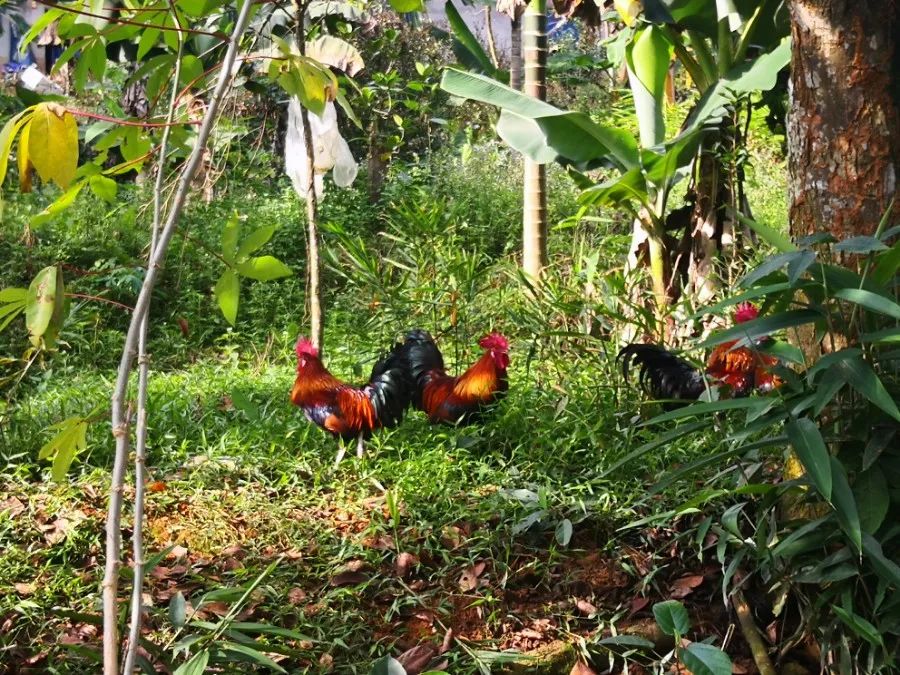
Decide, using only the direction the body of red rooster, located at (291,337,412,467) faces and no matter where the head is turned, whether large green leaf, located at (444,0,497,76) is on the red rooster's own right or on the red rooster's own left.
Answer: on the red rooster's own right

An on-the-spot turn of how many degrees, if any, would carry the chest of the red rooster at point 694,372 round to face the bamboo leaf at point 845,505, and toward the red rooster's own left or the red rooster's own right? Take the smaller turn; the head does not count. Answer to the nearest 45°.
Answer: approximately 90° to the red rooster's own right

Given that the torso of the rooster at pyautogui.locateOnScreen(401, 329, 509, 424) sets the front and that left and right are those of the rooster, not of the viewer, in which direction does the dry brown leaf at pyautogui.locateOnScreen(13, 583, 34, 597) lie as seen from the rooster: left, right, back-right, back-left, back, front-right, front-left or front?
back-right

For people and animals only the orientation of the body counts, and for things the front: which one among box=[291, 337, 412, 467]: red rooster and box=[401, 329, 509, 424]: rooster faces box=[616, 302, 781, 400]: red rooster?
the rooster

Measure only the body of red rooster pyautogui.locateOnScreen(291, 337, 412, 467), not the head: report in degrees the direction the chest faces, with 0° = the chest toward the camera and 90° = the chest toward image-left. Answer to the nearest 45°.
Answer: approximately 90°

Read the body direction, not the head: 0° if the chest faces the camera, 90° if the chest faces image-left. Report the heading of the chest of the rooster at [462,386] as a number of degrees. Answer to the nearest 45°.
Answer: approximately 270°

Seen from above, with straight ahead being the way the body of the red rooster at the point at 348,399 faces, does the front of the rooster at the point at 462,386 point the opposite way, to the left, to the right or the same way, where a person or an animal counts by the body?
the opposite way

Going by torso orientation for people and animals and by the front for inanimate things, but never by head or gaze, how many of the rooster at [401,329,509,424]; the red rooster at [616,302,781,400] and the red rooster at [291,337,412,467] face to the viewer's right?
2

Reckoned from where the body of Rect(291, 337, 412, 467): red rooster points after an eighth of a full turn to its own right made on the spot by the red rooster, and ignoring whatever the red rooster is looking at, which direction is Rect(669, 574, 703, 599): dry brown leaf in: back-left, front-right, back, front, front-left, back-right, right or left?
back

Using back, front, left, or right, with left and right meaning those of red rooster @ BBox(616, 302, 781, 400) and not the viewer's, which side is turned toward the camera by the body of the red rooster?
right

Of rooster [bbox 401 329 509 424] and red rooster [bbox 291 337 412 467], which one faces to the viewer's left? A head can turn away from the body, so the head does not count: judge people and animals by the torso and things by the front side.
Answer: the red rooster
